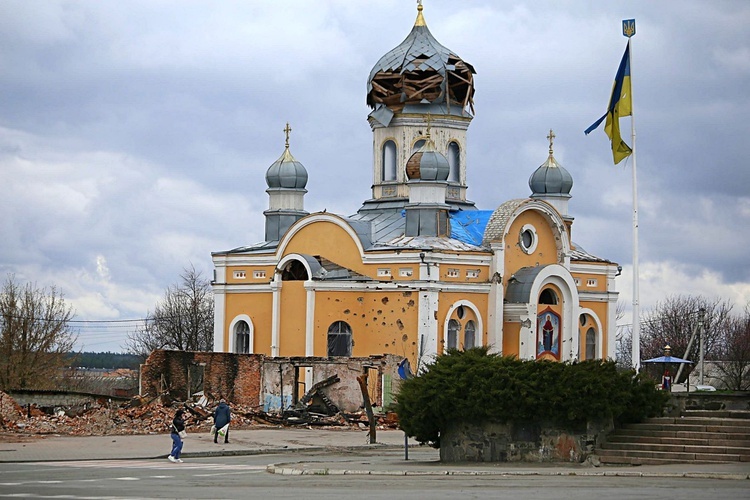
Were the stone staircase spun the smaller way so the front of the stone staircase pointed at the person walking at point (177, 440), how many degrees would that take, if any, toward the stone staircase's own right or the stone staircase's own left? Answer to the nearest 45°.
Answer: approximately 90° to the stone staircase's own right

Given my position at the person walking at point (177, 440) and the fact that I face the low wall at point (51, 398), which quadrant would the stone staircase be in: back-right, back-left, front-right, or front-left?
back-right

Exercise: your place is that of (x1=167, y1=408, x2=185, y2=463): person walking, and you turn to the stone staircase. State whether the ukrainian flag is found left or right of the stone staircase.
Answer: left

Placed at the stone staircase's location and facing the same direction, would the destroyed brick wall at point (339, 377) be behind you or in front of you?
behind

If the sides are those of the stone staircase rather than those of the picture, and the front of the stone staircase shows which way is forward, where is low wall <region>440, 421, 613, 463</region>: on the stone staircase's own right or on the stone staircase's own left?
on the stone staircase's own right

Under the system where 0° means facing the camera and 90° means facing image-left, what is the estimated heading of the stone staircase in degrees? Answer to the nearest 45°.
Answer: approximately 0°

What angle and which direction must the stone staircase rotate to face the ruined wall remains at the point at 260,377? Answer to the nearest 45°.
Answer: approximately 135° to its right

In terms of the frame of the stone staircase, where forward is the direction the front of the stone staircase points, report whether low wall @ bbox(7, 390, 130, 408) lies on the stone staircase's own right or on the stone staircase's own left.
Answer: on the stone staircase's own right

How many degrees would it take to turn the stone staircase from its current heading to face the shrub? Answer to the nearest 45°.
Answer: approximately 90° to its right

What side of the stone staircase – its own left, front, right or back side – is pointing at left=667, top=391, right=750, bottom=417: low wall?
back

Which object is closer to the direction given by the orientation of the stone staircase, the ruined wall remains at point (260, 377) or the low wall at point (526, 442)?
the low wall
